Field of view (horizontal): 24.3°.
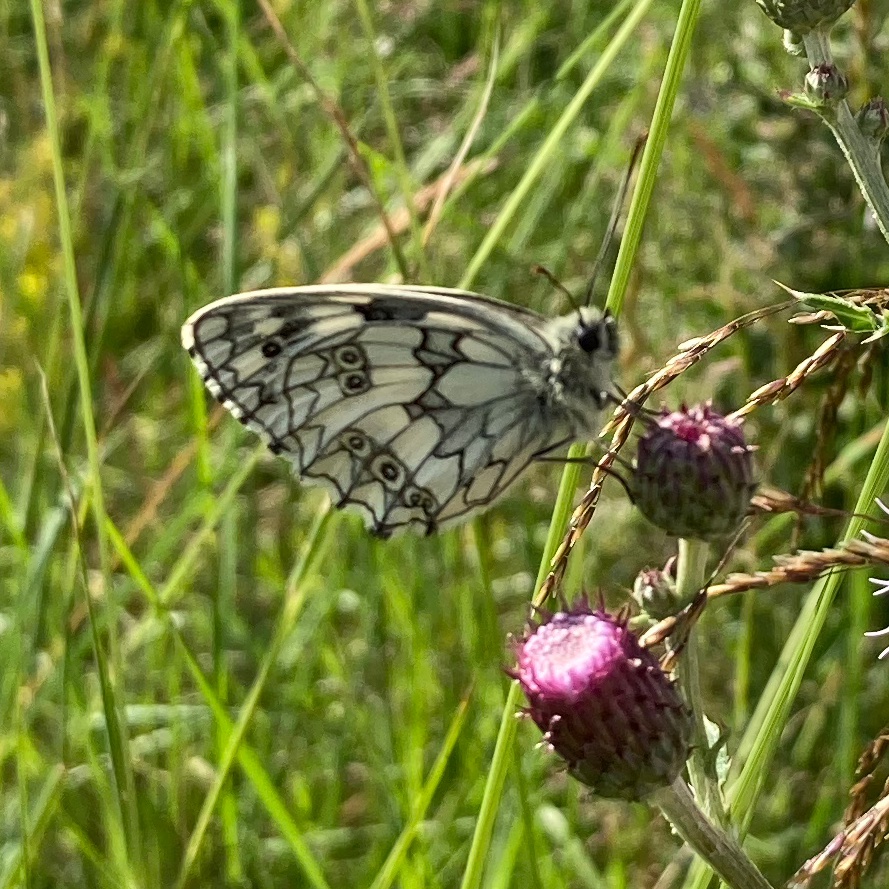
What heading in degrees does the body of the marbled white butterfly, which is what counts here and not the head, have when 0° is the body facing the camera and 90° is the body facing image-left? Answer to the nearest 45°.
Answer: approximately 270°

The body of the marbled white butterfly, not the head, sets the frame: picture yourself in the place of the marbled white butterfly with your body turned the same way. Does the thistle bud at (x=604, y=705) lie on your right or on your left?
on your right

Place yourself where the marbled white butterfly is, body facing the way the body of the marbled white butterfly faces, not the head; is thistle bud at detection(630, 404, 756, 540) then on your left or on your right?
on your right
